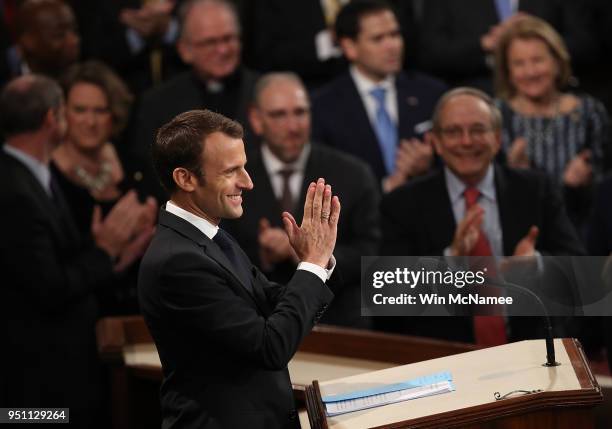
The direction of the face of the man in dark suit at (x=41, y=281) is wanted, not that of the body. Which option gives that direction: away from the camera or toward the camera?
away from the camera

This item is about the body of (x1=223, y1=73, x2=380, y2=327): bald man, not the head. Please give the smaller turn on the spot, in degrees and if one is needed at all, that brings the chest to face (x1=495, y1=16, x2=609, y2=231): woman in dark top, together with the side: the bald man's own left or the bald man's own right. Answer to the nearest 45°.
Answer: approximately 90° to the bald man's own left

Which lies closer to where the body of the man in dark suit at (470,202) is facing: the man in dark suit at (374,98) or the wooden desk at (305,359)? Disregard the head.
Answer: the wooden desk

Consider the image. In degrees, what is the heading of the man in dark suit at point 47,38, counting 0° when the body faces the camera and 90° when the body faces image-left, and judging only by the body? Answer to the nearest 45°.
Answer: approximately 315°

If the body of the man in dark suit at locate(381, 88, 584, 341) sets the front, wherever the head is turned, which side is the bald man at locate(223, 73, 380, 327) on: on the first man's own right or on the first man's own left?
on the first man's own right

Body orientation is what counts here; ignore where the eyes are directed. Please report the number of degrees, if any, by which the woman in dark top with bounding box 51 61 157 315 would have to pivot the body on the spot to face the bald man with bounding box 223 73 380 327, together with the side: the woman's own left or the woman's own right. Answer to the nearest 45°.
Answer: approximately 45° to the woman's own left

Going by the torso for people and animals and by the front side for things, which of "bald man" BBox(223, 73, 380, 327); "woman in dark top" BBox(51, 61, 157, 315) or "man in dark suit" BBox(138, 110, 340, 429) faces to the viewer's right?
the man in dark suit

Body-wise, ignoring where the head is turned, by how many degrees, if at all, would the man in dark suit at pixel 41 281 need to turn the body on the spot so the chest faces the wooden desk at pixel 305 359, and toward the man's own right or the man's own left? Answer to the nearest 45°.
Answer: approximately 45° to the man's own right

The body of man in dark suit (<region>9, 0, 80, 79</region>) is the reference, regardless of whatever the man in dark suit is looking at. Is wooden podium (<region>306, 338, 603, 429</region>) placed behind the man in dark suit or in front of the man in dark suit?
in front

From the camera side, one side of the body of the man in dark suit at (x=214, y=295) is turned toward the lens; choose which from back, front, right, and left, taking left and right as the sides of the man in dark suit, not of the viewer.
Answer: right

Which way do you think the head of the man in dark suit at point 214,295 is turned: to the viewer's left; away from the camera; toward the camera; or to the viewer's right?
to the viewer's right

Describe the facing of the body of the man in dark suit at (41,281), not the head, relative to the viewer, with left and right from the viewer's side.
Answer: facing to the right of the viewer
